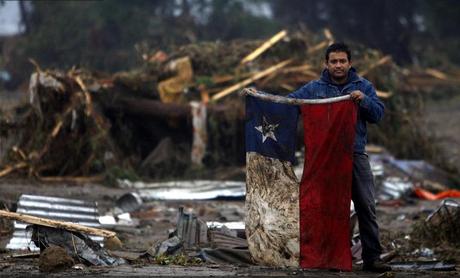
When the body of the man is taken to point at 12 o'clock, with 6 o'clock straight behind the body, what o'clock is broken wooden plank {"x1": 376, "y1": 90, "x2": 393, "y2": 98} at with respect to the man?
The broken wooden plank is roughly at 6 o'clock from the man.

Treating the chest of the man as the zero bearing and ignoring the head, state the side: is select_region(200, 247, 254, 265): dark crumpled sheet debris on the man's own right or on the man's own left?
on the man's own right

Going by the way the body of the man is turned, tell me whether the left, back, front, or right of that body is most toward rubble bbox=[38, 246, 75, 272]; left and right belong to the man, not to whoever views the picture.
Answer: right

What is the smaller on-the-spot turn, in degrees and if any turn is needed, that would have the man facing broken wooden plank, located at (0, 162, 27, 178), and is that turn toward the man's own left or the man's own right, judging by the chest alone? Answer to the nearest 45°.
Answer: approximately 135° to the man's own right

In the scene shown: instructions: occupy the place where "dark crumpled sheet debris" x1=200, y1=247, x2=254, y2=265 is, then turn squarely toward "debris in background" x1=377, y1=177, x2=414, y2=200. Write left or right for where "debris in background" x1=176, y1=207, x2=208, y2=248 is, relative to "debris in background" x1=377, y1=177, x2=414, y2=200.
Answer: left

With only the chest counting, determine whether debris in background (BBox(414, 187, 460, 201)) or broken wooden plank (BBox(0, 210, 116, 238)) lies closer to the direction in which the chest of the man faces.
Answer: the broken wooden plank

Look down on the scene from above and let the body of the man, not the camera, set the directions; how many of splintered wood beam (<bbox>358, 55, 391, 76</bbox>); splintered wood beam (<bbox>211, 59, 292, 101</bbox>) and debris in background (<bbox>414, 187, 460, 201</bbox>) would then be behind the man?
3

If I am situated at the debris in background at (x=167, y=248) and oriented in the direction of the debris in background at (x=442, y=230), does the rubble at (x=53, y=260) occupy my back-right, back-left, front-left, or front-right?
back-right

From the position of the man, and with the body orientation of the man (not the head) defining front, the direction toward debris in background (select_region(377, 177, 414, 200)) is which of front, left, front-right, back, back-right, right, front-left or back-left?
back

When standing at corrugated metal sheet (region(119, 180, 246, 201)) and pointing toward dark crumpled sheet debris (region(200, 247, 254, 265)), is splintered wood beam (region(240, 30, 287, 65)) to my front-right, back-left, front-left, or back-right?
back-left

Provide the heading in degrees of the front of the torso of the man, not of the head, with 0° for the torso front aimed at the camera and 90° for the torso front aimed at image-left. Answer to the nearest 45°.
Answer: approximately 0°

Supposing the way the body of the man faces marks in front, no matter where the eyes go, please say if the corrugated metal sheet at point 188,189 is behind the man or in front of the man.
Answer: behind
